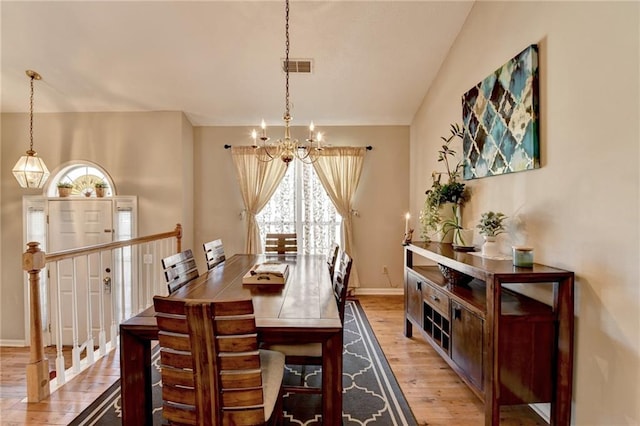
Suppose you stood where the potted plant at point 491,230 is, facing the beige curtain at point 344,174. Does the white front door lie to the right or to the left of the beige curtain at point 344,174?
left

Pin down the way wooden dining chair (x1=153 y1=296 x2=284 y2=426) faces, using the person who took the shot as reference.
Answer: facing away from the viewer and to the right of the viewer

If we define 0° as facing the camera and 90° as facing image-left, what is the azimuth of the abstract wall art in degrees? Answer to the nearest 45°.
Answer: approximately 45°

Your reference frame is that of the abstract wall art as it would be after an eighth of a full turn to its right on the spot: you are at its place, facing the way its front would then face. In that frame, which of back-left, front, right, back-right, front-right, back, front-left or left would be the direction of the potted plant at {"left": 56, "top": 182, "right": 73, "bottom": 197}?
front

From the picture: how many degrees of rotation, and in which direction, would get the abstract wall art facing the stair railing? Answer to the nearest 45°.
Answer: approximately 45° to its right

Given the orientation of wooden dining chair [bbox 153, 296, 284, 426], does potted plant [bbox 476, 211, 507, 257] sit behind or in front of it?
in front

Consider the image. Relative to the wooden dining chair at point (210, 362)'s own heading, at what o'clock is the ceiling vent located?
The ceiling vent is roughly at 11 o'clock from the wooden dining chair.
